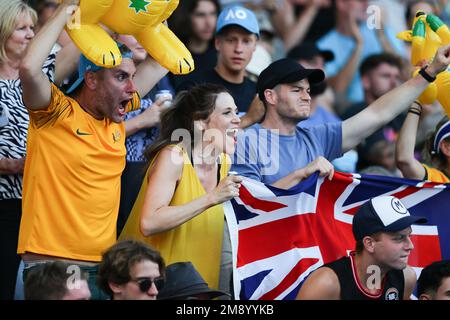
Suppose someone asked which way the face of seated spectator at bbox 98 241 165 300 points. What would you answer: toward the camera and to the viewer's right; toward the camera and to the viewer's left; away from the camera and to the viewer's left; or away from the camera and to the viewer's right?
toward the camera and to the viewer's right

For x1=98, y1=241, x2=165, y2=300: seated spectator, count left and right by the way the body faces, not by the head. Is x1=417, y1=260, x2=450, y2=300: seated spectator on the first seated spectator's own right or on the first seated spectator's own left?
on the first seated spectator's own left

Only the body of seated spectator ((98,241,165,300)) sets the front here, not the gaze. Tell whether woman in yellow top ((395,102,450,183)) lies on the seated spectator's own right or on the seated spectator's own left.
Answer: on the seated spectator's own left

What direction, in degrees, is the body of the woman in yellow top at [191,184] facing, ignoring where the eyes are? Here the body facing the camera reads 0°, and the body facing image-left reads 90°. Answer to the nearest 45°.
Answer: approximately 315°

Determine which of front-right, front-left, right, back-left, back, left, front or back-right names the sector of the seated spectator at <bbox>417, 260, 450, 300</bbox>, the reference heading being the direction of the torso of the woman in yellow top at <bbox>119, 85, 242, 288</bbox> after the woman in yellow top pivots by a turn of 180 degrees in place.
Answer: back-right

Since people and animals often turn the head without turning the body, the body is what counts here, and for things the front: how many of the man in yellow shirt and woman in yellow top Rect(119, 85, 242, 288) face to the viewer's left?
0

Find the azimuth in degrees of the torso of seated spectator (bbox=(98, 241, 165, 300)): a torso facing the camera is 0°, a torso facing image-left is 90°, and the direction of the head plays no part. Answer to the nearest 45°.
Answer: approximately 315°
